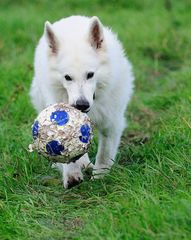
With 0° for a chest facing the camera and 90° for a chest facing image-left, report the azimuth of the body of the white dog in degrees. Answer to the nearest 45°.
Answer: approximately 0°
